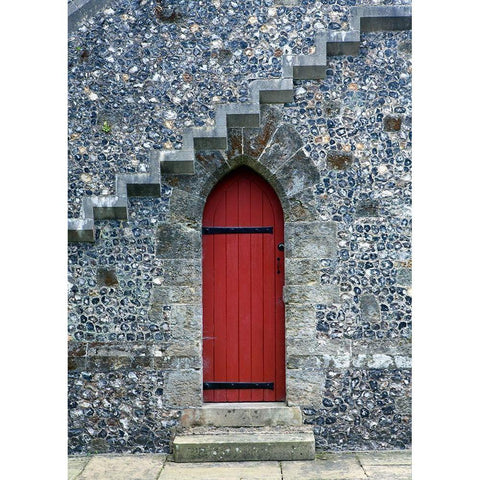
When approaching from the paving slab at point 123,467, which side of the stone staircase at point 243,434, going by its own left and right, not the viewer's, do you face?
right

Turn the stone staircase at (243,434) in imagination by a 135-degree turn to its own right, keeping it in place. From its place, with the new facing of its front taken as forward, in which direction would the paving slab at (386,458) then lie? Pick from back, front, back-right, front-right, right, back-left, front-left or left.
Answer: back-right

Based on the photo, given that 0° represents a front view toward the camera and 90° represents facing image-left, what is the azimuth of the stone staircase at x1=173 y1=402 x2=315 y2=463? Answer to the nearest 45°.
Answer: approximately 0°

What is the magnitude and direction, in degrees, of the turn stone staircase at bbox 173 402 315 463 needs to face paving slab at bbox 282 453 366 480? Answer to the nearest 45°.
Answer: approximately 45° to its left

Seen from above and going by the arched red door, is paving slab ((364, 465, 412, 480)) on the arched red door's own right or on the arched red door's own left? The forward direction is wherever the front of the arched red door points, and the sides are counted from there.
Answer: on the arched red door's own left

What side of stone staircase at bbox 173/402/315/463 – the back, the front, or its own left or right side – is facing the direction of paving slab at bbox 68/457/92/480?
right

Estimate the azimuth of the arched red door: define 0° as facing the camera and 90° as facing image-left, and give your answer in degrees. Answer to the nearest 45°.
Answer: approximately 0°

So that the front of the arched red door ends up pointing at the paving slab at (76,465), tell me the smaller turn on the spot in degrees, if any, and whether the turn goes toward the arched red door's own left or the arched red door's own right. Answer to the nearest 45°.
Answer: approximately 45° to the arched red door's own right
